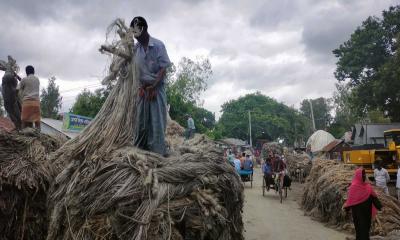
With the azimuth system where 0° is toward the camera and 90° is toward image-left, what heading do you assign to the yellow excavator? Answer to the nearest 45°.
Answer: approximately 270°

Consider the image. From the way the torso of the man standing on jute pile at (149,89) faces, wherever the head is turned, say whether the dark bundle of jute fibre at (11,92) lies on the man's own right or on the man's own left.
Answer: on the man's own right

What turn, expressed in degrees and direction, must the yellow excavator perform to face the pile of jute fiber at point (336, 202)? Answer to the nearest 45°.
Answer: approximately 90° to its left

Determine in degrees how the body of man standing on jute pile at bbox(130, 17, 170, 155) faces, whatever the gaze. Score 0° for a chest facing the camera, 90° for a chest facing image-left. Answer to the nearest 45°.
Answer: approximately 45°

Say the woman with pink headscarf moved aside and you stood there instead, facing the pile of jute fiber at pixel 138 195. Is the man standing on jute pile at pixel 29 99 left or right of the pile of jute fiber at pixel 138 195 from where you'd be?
right

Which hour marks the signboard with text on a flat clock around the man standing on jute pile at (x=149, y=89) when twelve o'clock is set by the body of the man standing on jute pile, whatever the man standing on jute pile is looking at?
The signboard with text is roughly at 4 o'clock from the man standing on jute pile.
